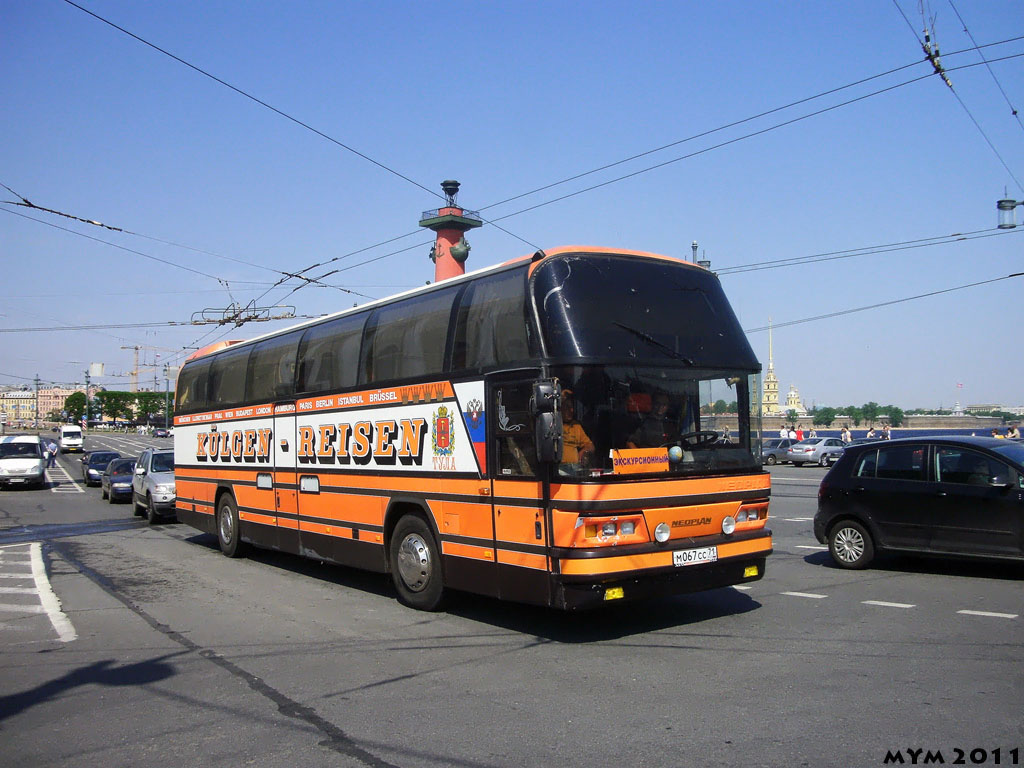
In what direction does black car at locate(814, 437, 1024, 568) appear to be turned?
to the viewer's right

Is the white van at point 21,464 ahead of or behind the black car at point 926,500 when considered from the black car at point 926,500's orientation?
behind

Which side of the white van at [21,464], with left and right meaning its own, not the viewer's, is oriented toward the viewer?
front

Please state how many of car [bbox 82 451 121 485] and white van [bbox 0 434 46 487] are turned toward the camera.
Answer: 2

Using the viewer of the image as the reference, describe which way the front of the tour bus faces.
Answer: facing the viewer and to the right of the viewer

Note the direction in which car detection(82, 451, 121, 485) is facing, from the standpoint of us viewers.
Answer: facing the viewer

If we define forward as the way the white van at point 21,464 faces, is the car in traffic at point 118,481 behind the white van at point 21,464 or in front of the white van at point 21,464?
in front

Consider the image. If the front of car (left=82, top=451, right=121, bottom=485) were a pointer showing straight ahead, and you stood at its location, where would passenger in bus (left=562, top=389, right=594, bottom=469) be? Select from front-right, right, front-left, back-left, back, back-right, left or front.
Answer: front

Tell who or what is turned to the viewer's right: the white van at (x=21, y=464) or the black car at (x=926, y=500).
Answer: the black car

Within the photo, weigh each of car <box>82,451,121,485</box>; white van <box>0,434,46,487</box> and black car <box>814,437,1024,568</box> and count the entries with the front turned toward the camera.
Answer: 2
